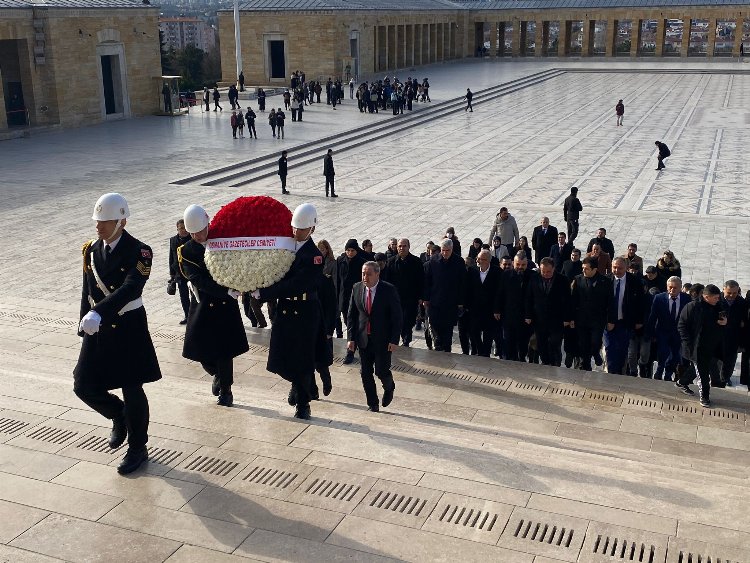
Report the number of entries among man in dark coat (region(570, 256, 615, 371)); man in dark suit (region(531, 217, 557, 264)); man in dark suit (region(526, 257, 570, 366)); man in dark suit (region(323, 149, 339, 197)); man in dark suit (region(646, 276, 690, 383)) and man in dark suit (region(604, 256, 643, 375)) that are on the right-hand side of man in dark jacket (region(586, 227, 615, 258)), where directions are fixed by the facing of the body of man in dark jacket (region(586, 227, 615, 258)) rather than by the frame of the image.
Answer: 2

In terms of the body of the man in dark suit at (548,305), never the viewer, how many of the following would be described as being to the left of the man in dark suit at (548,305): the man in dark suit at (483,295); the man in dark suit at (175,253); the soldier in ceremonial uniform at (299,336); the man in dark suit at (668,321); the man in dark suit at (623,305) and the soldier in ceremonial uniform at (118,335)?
2

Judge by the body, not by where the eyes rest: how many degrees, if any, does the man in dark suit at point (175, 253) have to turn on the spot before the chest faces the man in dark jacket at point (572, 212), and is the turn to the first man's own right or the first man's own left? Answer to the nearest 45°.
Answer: approximately 180°

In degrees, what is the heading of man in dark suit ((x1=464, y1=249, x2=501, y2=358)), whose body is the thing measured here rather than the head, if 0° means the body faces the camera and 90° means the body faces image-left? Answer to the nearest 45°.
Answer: approximately 0°

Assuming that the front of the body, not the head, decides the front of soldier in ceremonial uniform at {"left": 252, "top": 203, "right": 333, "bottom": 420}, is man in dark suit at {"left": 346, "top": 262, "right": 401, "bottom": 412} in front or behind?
behind

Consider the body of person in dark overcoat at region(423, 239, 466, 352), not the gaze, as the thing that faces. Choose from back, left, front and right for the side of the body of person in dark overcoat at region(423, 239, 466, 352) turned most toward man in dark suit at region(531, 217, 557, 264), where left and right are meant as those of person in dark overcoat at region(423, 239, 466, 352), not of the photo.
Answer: back

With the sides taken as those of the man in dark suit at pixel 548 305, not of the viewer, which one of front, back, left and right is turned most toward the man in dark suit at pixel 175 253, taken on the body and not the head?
right

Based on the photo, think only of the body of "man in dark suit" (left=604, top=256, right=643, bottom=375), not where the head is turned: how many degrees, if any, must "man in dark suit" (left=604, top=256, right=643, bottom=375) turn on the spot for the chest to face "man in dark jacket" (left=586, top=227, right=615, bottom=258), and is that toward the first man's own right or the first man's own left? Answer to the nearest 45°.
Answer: approximately 135° to the first man's own right

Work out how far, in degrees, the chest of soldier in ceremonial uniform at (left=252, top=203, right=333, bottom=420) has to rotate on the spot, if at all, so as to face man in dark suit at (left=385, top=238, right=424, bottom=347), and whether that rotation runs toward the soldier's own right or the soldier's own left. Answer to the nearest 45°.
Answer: approximately 135° to the soldier's own right

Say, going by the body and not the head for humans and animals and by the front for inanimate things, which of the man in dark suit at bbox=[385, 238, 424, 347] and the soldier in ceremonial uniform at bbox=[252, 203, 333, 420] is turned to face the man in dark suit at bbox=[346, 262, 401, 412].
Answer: the man in dark suit at bbox=[385, 238, 424, 347]

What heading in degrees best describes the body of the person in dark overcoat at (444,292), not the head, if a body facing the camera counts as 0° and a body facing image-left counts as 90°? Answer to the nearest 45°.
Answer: approximately 0°

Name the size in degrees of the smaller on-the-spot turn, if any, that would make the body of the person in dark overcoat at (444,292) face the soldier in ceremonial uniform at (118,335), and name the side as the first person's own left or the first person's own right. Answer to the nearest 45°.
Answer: approximately 45° to the first person's own right
